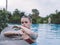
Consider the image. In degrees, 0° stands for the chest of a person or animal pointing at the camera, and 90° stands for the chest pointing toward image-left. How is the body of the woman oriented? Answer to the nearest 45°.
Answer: approximately 45°
